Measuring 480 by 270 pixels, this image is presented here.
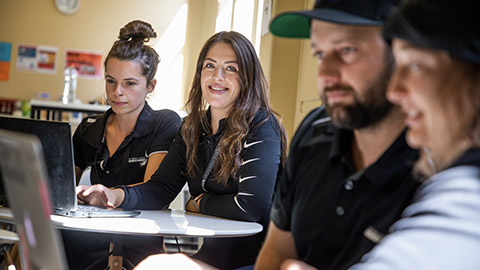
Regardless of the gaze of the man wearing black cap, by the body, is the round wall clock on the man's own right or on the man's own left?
on the man's own right

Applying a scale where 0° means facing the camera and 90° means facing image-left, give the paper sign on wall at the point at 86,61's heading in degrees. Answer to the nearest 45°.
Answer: approximately 0°

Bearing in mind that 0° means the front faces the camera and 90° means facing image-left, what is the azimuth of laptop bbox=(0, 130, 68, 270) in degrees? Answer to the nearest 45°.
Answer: approximately 225°

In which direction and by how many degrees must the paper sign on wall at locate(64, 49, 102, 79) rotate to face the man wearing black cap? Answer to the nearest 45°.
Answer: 0° — it already faces them

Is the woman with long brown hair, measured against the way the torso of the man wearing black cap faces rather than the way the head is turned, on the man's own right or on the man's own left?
on the man's own right

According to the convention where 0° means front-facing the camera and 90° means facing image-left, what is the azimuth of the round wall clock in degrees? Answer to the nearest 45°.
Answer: approximately 0°

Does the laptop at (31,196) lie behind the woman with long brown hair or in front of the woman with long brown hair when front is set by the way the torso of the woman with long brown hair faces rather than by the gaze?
in front

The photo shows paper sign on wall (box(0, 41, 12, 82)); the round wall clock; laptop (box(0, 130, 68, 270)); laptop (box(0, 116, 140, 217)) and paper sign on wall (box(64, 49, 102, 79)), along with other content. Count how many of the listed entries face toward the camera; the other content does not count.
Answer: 3
